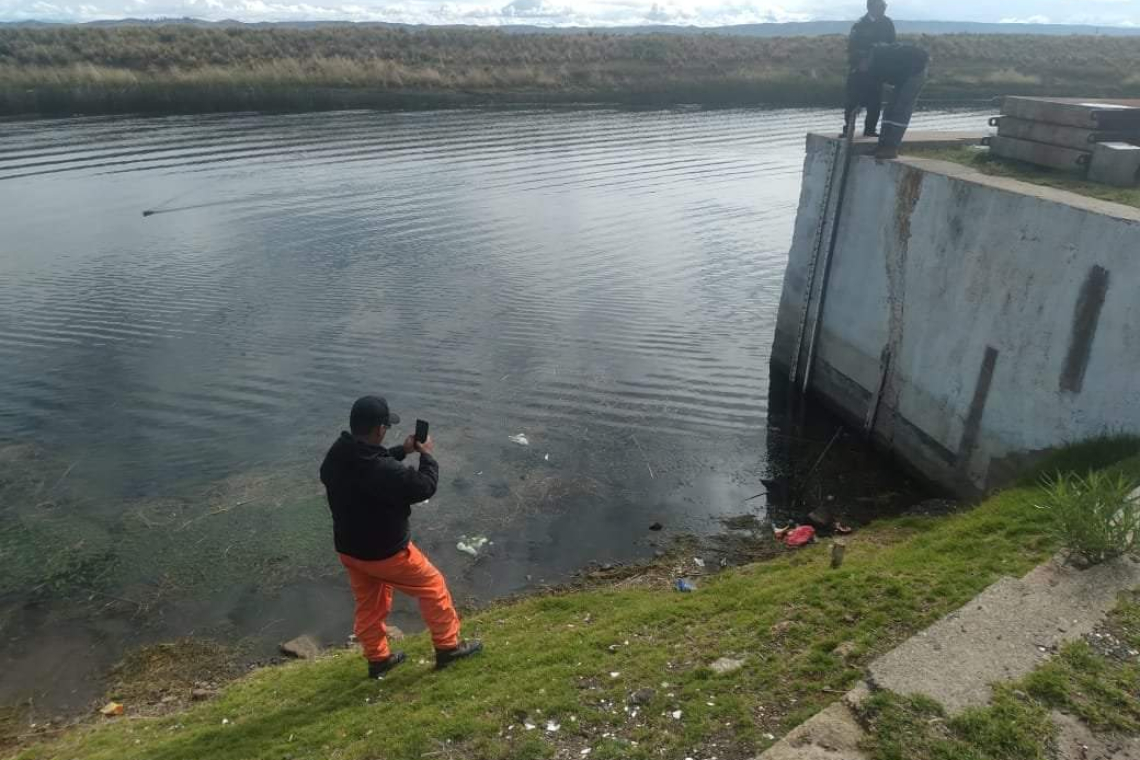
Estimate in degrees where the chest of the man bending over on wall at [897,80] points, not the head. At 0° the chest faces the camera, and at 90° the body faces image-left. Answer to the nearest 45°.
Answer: approximately 90°

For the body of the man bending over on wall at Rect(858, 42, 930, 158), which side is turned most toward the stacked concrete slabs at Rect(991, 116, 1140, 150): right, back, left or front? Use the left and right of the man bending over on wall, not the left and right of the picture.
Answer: back

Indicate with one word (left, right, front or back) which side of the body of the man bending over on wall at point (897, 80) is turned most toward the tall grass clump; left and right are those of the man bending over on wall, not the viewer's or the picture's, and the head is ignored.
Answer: left

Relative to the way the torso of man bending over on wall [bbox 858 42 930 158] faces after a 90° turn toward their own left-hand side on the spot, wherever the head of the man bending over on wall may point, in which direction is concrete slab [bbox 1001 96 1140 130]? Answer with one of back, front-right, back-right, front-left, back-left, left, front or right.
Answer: left

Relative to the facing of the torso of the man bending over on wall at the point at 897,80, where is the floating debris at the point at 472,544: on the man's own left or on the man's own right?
on the man's own left

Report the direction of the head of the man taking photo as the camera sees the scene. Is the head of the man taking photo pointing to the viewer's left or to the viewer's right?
to the viewer's right
